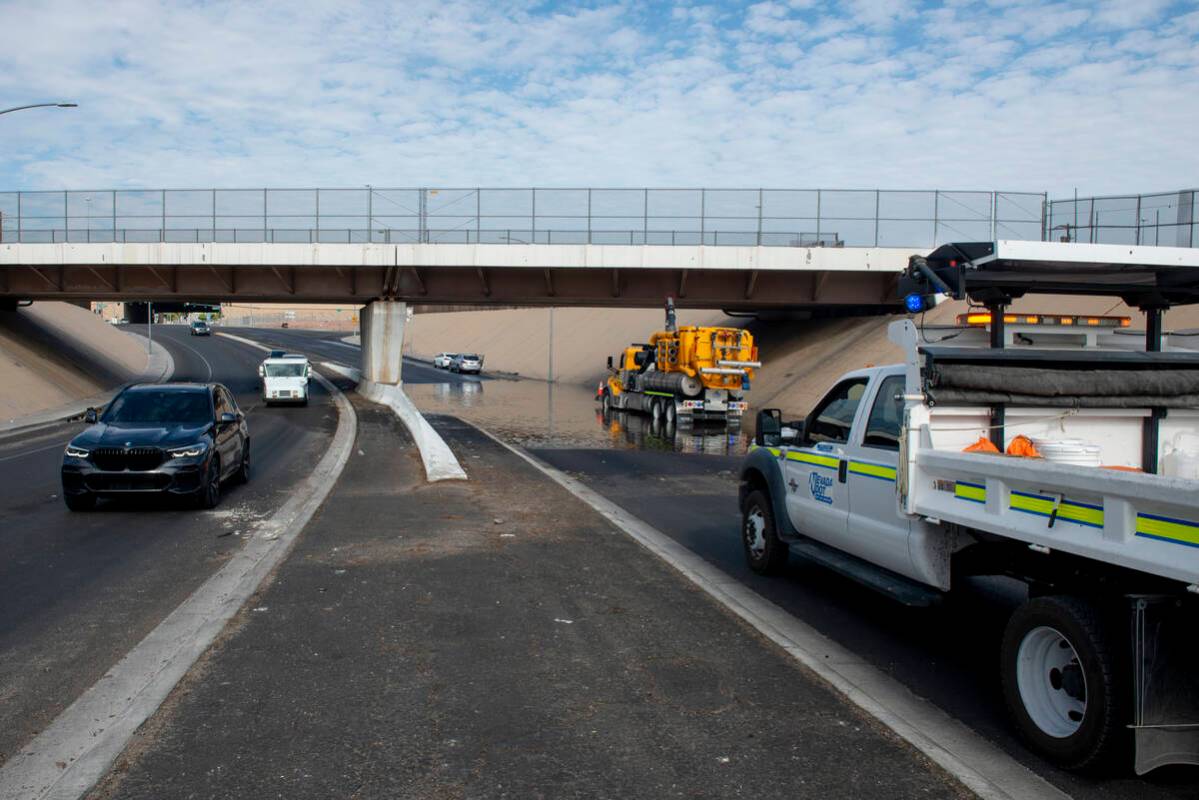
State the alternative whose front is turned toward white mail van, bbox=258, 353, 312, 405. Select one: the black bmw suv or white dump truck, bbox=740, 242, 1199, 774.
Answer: white dump truck, bbox=740, 242, 1199, 774

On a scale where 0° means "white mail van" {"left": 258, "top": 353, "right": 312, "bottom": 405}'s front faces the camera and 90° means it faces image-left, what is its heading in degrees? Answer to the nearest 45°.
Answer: approximately 0°

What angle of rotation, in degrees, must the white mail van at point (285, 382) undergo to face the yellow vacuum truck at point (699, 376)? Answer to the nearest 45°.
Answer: approximately 45° to its left

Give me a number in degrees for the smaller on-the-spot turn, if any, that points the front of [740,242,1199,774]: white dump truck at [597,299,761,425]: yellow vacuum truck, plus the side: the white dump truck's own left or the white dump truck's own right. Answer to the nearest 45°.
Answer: approximately 45° to the white dump truck's own right

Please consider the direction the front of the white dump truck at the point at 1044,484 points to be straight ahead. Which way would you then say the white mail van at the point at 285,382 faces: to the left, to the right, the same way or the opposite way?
the opposite way

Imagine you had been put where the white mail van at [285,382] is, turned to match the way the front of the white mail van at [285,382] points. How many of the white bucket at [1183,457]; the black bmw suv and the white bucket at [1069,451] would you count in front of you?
3

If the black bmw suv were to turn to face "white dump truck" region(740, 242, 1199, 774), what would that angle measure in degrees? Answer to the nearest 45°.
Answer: approximately 90° to its left

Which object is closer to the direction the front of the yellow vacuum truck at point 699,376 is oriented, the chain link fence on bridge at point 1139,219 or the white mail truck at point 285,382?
the white mail truck

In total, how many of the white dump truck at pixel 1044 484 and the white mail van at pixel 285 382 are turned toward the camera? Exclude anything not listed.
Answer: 1

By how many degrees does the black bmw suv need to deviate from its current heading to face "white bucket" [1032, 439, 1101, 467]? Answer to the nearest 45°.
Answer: approximately 90° to its left

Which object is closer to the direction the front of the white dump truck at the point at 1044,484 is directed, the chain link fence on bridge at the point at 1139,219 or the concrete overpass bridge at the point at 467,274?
the concrete overpass bridge

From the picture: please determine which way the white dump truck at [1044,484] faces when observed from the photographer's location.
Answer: facing away from the viewer and to the left of the viewer

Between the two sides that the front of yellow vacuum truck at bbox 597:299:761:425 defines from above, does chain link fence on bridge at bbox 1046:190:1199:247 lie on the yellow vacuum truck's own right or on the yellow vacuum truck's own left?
on the yellow vacuum truck's own right

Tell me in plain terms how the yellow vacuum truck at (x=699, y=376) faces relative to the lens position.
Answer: facing away from the viewer and to the left of the viewer

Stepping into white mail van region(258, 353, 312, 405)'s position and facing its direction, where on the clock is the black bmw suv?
The black bmw suv is roughly at 12 o'clock from the white mail van.
